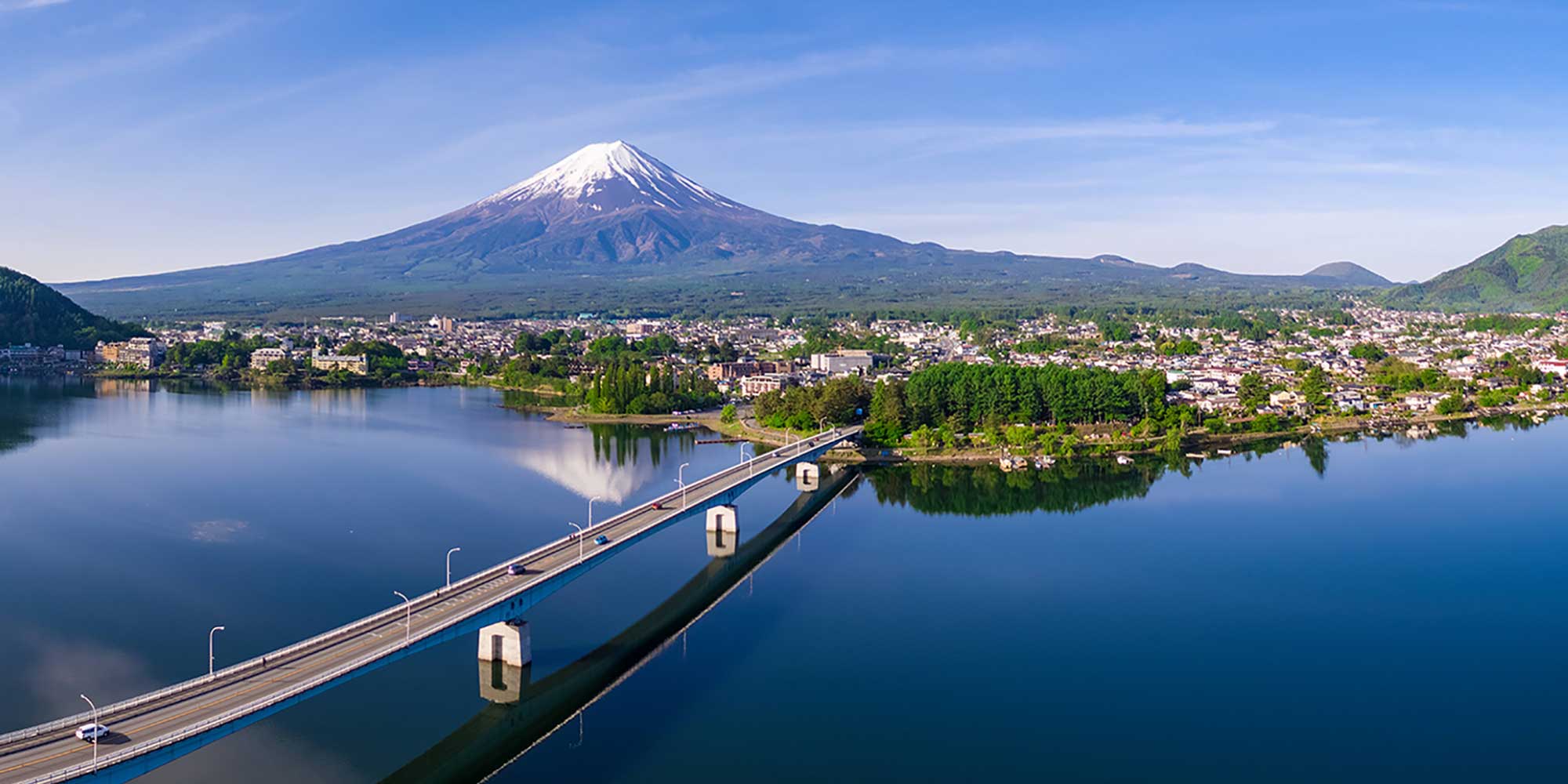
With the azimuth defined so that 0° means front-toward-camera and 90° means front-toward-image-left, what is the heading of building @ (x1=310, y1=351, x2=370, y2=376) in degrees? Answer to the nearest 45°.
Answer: approximately 0°

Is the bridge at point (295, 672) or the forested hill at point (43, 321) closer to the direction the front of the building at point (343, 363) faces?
the bridge

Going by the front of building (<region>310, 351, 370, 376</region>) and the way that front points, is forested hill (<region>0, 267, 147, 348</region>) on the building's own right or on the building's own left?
on the building's own right

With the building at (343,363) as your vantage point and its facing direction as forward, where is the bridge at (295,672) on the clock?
The bridge is roughly at 12 o'clock from the building.

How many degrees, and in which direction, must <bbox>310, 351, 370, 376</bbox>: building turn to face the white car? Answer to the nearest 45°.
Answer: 0° — it already faces it

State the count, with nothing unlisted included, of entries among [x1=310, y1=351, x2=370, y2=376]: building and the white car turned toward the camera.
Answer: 1

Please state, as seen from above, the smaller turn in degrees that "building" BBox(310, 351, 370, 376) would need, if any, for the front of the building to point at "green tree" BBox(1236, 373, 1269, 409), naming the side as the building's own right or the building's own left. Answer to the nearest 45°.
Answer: approximately 45° to the building's own left

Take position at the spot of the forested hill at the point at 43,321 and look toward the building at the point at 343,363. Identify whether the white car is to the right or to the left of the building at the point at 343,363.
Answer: right
